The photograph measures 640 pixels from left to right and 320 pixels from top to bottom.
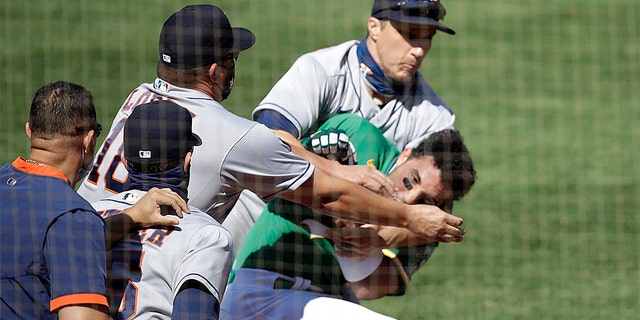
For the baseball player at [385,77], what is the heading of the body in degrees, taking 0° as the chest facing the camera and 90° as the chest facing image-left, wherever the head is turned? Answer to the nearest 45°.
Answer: approximately 315°

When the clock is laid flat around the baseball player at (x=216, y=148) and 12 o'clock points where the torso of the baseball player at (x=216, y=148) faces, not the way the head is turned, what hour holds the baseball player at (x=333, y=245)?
the baseball player at (x=333, y=245) is roughly at 12 o'clock from the baseball player at (x=216, y=148).

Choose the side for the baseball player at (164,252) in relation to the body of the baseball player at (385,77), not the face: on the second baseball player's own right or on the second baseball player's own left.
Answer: on the second baseball player's own right

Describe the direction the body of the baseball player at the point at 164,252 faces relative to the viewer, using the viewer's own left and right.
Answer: facing away from the viewer and to the right of the viewer

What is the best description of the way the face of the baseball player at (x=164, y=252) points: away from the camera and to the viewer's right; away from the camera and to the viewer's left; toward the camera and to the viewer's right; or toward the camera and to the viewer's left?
away from the camera and to the viewer's right

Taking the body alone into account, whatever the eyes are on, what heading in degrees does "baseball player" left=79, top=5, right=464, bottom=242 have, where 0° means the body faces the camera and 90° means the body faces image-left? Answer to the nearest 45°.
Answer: approximately 225°

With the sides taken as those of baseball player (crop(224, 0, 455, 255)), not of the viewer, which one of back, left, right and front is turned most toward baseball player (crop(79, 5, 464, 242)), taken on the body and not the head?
right
